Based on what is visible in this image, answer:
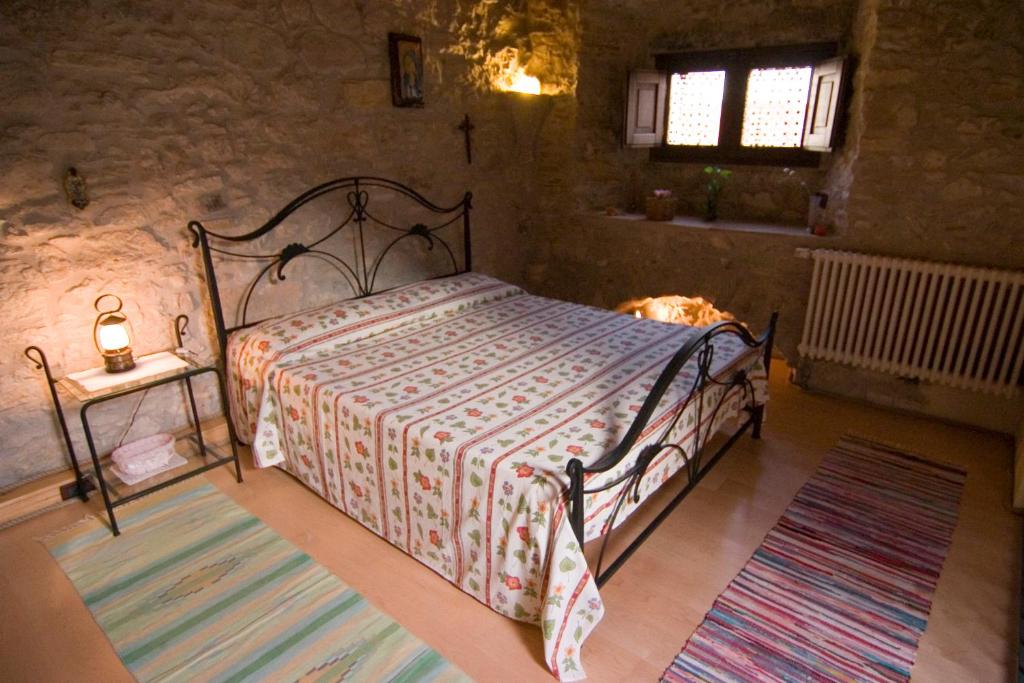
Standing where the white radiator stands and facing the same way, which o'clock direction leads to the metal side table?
The metal side table is roughly at 12 o'clock from the white radiator.

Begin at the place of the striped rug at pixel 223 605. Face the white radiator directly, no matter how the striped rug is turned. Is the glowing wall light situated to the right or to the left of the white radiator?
left

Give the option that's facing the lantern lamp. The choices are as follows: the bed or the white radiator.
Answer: the white radiator

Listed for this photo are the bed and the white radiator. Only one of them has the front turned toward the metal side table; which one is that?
the white radiator

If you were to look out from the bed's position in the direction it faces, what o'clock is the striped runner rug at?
The striped runner rug is roughly at 11 o'clock from the bed.

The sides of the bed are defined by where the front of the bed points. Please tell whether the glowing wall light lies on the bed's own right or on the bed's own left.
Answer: on the bed's own left

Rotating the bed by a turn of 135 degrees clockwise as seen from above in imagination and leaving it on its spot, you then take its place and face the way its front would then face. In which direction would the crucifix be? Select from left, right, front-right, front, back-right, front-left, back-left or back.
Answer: right

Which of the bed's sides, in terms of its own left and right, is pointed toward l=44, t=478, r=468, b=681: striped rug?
right

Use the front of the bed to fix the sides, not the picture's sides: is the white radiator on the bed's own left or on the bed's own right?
on the bed's own left

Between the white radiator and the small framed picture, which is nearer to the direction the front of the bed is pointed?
the white radiator

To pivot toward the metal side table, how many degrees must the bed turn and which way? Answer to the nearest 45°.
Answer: approximately 135° to its right

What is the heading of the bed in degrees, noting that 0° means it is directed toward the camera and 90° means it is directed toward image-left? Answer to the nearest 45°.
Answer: approximately 315°

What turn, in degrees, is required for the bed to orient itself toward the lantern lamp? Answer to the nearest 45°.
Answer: approximately 135° to its right
